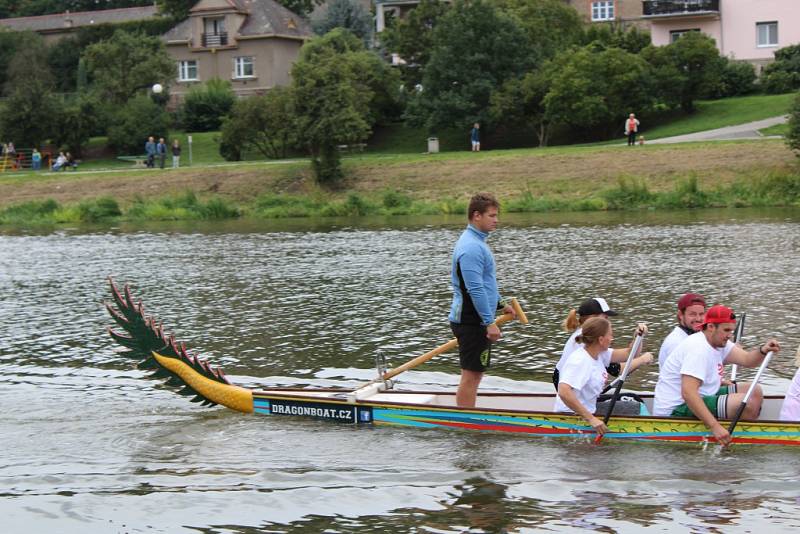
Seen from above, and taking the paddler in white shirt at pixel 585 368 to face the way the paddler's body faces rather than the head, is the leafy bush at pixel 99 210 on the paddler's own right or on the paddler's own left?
on the paddler's own left

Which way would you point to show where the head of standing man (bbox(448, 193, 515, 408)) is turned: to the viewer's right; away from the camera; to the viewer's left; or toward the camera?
to the viewer's right

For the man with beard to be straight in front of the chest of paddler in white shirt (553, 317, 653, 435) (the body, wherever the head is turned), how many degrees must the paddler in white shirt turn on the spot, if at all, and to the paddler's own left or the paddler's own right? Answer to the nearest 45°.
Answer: approximately 45° to the paddler's own left

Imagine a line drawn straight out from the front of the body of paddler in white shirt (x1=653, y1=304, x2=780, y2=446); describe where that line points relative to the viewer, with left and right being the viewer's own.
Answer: facing to the right of the viewer

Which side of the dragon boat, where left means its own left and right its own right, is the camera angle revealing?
right

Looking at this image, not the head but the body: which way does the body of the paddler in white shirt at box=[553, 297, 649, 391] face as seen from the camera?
to the viewer's right

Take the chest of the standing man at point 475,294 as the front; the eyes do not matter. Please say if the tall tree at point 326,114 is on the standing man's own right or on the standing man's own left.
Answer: on the standing man's own left

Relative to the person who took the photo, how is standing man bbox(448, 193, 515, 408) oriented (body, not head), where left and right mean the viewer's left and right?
facing to the right of the viewer

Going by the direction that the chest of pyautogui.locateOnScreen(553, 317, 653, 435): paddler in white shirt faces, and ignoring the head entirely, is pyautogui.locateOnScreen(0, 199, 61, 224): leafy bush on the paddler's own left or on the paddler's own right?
on the paddler's own left

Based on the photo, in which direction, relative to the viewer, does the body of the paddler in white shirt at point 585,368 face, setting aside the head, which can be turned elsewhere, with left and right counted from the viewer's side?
facing to the right of the viewer

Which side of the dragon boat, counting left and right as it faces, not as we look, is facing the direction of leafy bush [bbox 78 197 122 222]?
left
